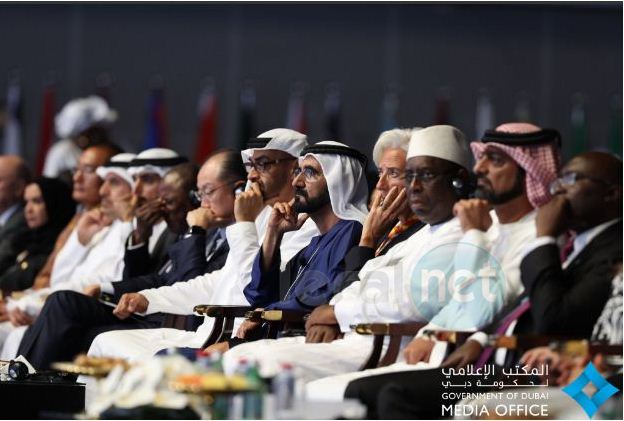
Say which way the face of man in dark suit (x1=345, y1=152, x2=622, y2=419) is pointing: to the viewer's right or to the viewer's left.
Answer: to the viewer's left

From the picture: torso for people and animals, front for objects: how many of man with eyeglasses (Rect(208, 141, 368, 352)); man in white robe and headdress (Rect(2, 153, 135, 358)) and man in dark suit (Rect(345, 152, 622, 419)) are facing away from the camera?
0

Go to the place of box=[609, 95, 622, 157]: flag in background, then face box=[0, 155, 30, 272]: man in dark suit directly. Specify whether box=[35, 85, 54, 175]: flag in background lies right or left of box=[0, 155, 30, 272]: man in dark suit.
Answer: right
